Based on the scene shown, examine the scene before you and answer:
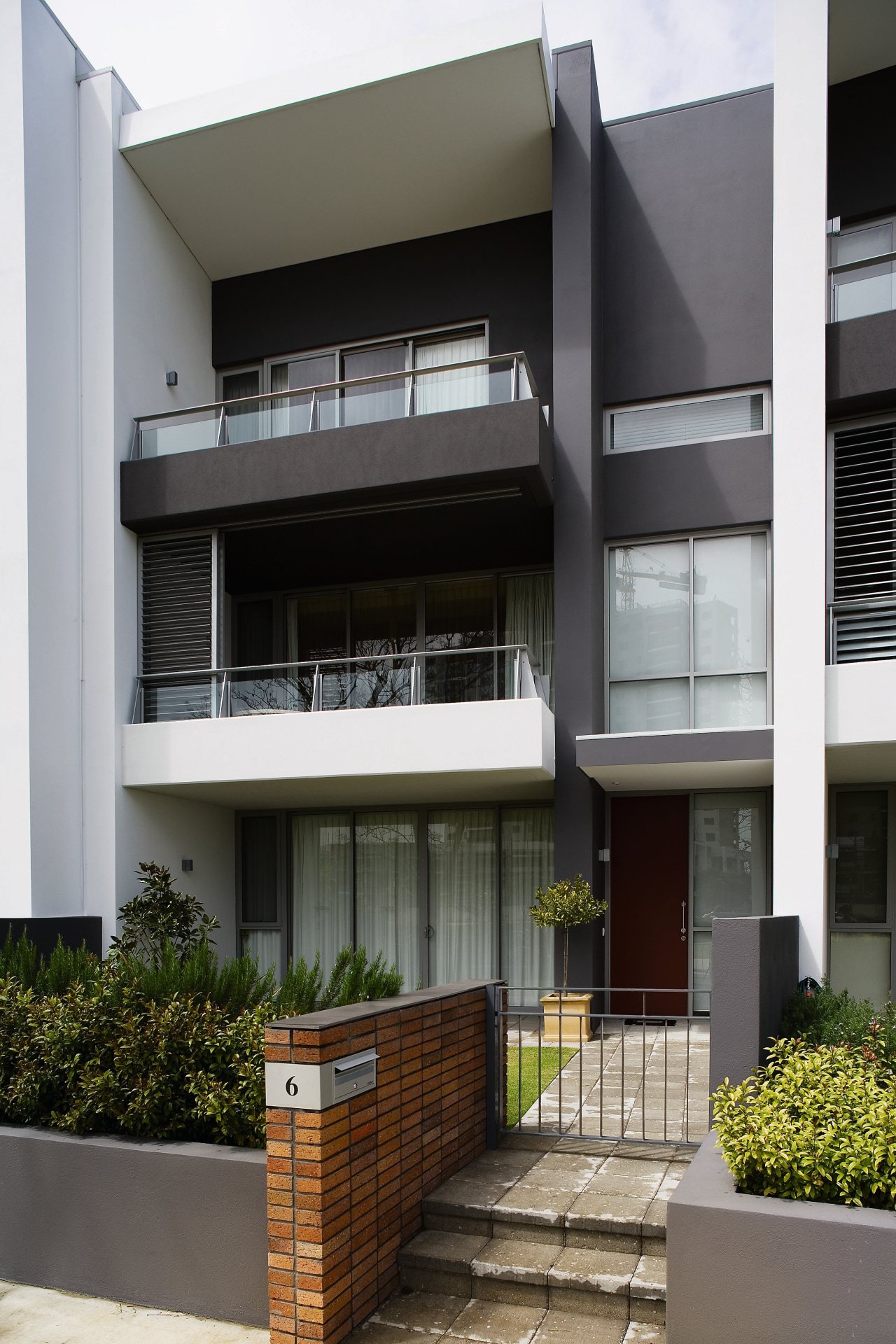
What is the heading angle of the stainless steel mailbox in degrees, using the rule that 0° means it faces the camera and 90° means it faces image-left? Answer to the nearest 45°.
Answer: approximately 315°

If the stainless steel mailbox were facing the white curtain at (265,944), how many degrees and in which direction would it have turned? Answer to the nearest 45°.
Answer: approximately 135° to its left

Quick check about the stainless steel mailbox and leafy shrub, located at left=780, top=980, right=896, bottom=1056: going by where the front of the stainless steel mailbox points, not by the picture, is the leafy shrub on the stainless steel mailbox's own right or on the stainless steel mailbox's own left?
on the stainless steel mailbox's own left
